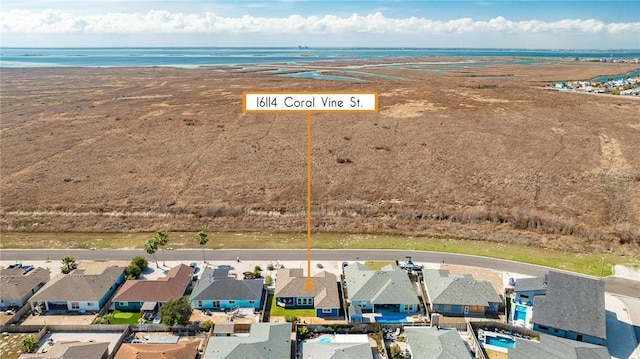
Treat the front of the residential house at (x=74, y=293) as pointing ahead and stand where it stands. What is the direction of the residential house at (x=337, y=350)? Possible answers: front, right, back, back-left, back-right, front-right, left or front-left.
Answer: back-right

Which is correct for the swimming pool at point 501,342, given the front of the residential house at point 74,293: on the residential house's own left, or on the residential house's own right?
on the residential house's own right

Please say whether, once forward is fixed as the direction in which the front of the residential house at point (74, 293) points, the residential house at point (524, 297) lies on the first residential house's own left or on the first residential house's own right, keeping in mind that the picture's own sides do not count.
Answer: on the first residential house's own right

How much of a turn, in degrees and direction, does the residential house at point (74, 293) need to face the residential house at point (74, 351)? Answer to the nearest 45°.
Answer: approximately 180°

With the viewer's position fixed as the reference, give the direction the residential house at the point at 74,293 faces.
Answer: facing away from the viewer

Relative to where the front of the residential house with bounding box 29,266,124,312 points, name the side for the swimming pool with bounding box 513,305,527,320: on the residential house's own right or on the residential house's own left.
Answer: on the residential house's own right

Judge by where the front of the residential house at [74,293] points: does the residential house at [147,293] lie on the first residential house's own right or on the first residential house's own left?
on the first residential house's own right
